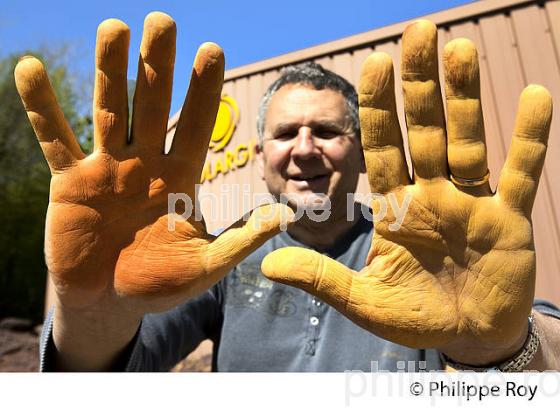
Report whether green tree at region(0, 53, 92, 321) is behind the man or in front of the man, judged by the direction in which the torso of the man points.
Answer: behind

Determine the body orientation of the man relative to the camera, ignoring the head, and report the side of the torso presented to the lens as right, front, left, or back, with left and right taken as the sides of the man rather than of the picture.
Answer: front

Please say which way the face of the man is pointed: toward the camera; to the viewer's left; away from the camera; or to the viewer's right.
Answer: toward the camera
